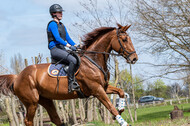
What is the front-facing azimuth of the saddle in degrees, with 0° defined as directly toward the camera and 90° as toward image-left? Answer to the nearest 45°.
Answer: approximately 270°

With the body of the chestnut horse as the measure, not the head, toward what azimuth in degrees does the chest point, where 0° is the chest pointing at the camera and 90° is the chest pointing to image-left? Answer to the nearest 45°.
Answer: approximately 270°
